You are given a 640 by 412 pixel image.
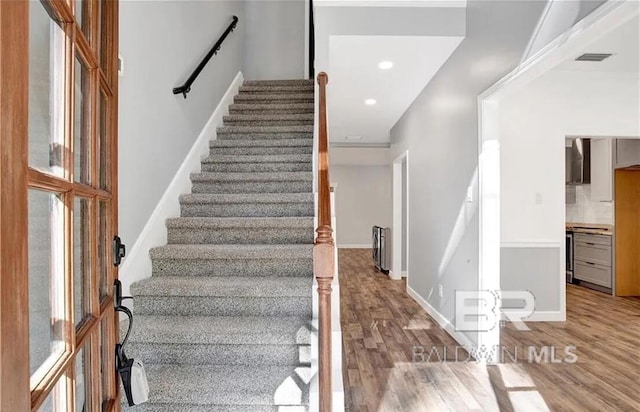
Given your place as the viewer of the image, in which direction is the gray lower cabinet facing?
facing the viewer and to the left of the viewer

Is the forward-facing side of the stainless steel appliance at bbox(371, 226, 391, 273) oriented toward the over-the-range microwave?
no

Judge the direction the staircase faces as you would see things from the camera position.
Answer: facing the viewer

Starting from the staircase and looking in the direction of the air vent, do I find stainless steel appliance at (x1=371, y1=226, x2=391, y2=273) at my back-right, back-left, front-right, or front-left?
front-left

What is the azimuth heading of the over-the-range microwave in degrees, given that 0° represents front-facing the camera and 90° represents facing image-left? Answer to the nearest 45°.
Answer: approximately 45°

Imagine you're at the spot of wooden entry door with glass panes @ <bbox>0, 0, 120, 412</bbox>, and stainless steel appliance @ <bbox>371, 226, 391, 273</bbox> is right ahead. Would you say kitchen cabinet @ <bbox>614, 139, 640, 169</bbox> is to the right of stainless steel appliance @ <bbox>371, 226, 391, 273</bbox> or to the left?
right

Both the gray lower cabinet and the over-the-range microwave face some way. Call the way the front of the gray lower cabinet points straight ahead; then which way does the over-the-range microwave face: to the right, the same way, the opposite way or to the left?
the same way

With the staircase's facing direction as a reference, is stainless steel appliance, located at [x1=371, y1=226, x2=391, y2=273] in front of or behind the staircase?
behind

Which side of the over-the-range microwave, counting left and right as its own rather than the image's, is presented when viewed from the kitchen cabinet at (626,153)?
left

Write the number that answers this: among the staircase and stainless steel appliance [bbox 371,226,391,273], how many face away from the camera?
0
